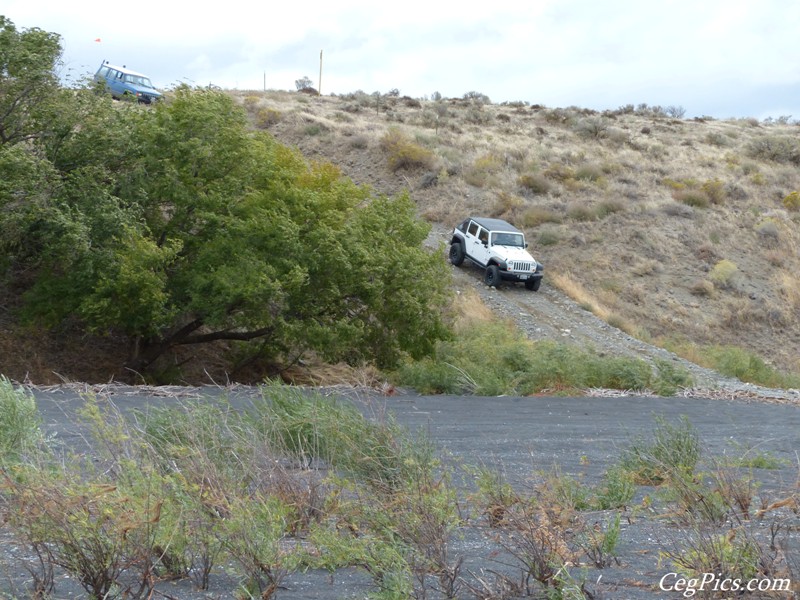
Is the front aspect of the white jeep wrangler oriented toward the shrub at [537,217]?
no

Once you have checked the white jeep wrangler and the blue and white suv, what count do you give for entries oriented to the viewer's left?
0

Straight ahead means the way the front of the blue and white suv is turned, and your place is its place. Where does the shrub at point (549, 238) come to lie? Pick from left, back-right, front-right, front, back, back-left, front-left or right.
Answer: front

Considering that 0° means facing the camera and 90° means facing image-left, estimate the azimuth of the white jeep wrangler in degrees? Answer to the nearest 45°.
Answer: approximately 315°

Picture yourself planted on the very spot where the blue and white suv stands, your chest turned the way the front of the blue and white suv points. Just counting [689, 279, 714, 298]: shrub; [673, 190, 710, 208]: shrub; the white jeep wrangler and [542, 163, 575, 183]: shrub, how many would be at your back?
0

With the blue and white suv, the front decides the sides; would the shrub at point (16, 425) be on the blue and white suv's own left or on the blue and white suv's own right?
on the blue and white suv's own right

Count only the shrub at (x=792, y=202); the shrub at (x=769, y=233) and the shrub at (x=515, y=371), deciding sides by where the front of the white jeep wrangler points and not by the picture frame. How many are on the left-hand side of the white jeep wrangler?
2

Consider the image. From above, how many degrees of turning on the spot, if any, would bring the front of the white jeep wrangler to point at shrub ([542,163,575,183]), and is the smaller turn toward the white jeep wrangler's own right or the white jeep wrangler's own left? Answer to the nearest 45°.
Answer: approximately 135° to the white jeep wrangler's own left

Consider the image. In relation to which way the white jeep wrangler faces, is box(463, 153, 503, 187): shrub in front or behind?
behind

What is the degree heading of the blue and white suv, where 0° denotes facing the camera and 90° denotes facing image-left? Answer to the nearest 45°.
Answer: approximately 315°

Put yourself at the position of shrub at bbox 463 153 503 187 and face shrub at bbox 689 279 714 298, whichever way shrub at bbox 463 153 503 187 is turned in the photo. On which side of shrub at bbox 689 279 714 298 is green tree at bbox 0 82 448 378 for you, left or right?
right

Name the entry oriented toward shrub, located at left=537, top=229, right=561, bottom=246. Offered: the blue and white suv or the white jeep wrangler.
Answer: the blue and white suv

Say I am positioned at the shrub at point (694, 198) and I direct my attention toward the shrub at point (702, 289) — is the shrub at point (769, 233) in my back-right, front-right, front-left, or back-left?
front-left

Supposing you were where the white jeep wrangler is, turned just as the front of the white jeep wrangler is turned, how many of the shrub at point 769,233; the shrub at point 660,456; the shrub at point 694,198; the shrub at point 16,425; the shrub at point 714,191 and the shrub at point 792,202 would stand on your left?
4

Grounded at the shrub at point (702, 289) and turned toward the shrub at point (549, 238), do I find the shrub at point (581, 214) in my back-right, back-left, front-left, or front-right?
front-right

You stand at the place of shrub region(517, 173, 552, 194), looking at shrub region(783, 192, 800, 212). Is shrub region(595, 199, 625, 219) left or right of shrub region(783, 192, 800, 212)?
right

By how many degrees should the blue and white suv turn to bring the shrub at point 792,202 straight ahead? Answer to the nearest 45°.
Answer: approximately 45° to its left

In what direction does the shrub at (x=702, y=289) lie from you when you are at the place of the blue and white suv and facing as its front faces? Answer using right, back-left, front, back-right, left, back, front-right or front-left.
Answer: front

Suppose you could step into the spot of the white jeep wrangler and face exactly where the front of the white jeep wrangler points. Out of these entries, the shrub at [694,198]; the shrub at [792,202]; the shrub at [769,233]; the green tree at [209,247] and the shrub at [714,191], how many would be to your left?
4
